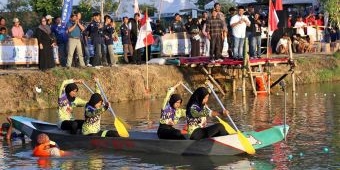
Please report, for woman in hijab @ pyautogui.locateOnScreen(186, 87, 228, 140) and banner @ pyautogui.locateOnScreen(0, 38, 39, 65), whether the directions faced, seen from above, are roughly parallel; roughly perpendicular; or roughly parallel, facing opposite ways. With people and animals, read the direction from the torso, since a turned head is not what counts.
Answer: roughly perpendicular

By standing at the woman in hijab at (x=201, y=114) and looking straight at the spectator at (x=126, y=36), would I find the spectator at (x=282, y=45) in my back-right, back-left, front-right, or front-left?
front-right

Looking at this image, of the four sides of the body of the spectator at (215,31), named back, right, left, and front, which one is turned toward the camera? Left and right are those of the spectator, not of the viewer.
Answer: front

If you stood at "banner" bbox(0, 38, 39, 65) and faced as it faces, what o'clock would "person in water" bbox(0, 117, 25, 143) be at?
The person in water is roughly at 12 o'clock from the banner.

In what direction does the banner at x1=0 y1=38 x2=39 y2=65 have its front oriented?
toward the camera

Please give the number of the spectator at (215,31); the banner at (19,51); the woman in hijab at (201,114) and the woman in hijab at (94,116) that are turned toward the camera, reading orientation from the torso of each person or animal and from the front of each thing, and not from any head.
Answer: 2

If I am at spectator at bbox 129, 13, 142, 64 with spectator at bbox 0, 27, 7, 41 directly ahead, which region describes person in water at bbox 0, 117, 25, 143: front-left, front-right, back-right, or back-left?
front-left
